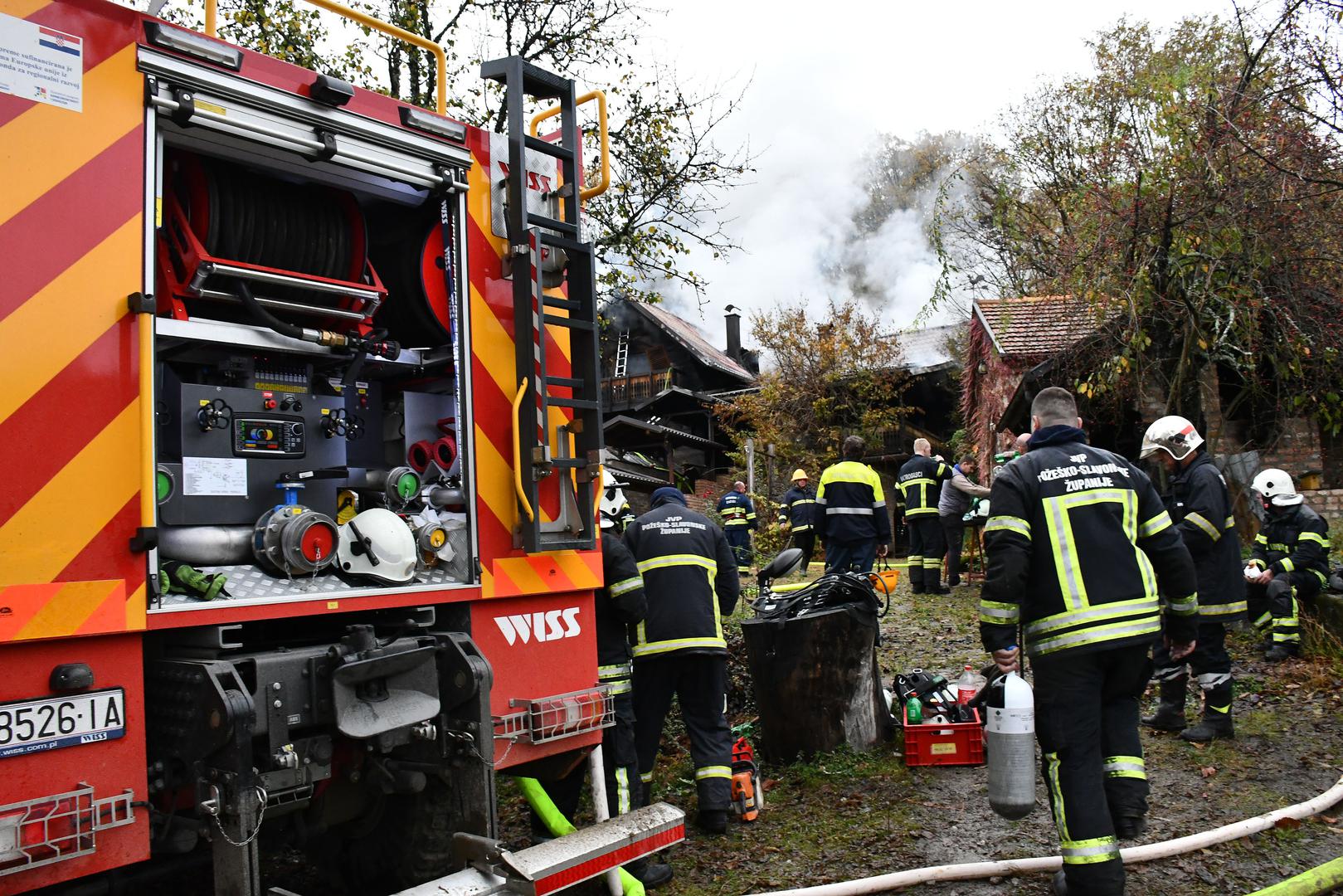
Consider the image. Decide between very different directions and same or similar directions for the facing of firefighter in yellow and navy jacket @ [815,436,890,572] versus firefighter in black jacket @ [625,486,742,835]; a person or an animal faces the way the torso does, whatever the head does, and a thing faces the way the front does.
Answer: same or similar directions

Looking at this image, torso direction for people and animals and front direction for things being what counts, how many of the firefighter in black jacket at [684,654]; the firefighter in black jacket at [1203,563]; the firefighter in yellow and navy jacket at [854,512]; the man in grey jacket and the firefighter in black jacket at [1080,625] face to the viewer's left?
1

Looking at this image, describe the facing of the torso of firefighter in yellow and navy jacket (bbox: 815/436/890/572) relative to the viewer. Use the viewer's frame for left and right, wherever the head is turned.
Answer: facing away from the viewer

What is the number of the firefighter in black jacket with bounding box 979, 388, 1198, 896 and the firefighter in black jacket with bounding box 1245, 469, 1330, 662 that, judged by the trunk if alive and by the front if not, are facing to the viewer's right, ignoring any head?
0

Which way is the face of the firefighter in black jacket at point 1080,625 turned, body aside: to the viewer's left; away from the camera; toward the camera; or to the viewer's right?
away from the camera

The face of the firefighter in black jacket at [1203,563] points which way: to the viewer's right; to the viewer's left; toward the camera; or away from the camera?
to the viewer's left

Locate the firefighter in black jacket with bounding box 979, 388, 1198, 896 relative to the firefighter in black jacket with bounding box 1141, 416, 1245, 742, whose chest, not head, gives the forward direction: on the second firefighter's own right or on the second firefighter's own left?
on the second firefighter's own left

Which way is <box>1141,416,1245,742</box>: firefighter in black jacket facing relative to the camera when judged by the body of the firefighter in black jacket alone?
to the viewer's left

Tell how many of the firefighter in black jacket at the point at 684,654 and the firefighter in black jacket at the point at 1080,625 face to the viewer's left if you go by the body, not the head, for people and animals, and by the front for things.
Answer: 0

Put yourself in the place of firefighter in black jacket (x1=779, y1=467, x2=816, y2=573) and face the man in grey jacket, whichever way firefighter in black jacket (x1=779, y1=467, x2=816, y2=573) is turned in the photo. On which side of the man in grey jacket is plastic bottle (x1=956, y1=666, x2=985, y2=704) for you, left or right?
right

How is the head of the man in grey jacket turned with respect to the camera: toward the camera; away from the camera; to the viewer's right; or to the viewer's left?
to the viewer's right

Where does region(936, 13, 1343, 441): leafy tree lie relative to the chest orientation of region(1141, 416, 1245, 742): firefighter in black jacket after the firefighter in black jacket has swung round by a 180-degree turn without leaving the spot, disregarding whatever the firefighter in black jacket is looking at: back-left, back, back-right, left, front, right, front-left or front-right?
left

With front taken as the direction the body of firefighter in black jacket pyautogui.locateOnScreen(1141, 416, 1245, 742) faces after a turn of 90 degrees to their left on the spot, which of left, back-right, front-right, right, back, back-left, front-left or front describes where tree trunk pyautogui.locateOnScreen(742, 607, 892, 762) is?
front-right

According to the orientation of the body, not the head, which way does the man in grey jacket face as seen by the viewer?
to the viewer's right

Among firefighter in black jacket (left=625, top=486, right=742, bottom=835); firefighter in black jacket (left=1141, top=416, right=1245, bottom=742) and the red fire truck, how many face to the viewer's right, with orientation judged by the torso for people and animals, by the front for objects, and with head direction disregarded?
0

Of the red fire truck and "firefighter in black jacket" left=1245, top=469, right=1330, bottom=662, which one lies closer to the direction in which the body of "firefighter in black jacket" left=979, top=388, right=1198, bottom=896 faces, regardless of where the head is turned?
the firefighter in black jacket

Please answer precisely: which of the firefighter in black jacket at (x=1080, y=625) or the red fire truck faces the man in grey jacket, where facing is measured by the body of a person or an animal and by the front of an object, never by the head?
the firefighter in black jacket
